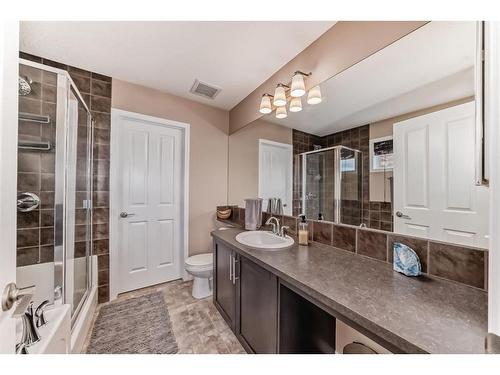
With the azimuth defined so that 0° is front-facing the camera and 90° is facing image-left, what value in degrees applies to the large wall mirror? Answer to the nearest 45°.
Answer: approximately 45°

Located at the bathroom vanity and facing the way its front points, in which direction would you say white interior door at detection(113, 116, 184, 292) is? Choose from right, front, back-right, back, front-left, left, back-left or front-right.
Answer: front-right

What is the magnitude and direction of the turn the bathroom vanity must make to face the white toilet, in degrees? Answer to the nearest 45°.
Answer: approximately 45° to its right

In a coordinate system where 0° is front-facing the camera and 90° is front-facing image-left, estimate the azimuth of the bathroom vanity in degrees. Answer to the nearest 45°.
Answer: approximately 45°

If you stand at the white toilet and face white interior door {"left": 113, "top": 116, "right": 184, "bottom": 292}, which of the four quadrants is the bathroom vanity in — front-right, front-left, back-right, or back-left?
back-left
